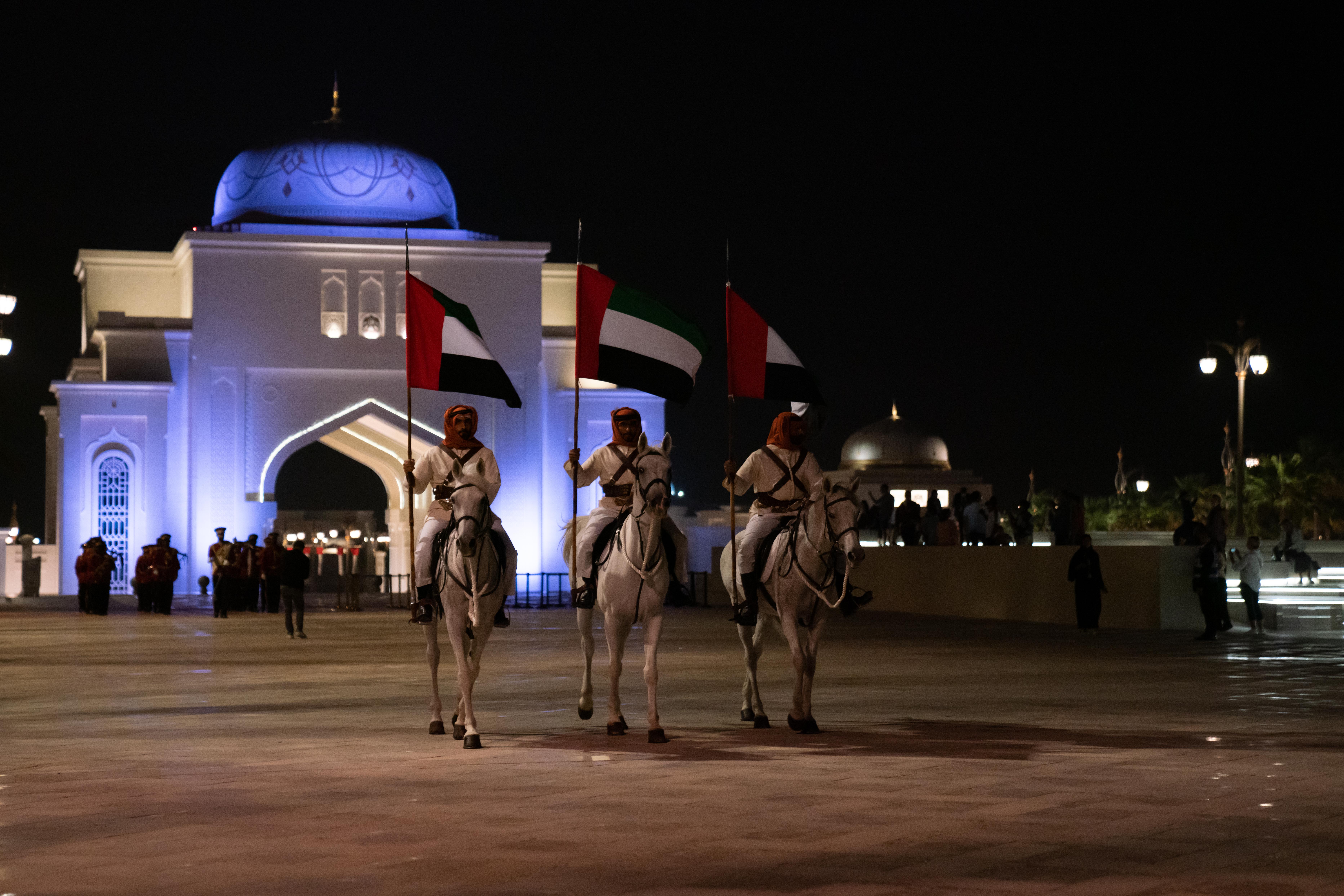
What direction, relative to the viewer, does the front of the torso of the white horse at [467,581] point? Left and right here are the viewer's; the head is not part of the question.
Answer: facing the viewer

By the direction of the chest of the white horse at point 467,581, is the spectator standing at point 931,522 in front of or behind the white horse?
behind

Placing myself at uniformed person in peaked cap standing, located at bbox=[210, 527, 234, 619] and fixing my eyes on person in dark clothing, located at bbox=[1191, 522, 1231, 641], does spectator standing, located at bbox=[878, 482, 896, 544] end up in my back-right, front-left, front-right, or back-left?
front-left

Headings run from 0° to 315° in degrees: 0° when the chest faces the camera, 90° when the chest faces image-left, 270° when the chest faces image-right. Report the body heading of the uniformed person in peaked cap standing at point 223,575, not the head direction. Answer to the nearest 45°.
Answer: approximately 0°

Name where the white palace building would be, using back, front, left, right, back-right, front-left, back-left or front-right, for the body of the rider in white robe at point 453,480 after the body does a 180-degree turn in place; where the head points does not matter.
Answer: front

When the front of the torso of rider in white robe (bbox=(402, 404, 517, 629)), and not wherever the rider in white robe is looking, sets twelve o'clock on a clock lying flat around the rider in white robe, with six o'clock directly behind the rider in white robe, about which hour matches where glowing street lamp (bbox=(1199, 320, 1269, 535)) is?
The glowing street lamp is roughly at 7 o'clock from the rider in white robe.

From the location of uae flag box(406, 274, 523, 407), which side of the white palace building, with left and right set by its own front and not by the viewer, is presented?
front

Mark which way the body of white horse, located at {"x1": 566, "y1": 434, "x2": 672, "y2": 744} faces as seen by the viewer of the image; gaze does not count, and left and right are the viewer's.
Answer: facing the viewer and to the right of the viewer

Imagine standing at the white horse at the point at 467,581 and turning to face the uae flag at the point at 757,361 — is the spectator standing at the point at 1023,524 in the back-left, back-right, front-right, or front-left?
front-left

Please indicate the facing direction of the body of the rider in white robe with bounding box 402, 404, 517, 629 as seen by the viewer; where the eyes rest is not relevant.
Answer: toward the camera
